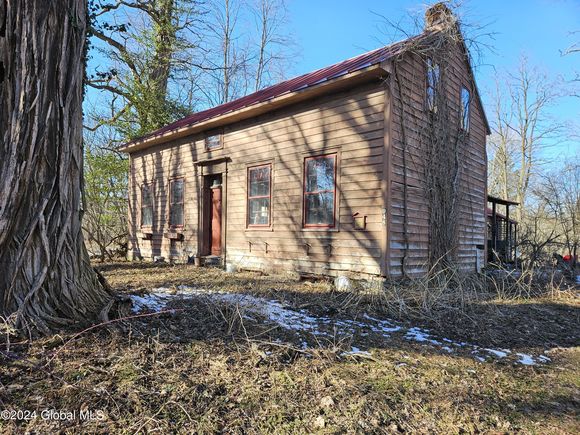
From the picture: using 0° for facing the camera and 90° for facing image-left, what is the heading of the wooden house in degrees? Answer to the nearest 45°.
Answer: approximately 45°
